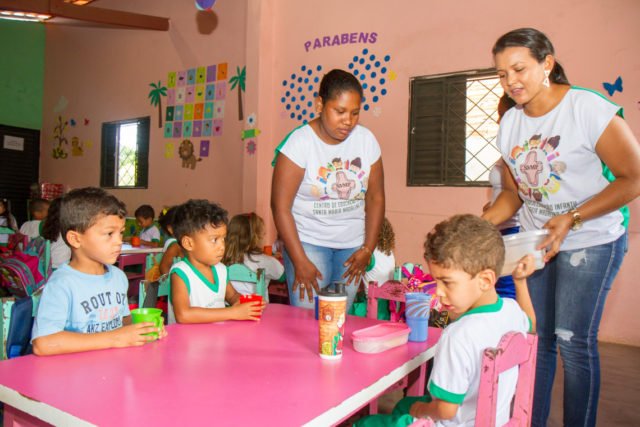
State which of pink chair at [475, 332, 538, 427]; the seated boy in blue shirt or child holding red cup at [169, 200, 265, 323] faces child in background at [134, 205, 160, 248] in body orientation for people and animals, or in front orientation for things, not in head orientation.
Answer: the pink chair

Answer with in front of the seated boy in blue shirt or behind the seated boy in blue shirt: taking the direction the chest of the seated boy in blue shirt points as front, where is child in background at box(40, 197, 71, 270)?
behind

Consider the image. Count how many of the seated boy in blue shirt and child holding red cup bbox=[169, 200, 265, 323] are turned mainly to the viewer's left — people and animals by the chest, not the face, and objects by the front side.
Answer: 0

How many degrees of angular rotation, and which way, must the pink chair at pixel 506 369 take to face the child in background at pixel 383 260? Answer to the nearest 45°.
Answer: approximately 45° to its right

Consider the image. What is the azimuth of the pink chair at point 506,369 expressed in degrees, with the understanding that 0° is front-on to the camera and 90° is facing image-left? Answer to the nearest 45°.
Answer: approximately 135°

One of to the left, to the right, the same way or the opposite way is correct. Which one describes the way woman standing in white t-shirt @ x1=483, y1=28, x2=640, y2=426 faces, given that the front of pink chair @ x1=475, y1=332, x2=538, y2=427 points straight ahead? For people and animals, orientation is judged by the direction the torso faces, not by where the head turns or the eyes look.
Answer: to the left

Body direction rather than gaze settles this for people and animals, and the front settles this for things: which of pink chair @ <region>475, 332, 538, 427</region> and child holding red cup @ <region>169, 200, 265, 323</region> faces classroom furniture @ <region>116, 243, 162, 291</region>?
the pink chair

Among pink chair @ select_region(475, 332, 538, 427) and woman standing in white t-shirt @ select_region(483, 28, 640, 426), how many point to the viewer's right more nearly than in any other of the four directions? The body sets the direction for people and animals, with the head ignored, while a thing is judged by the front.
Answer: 0

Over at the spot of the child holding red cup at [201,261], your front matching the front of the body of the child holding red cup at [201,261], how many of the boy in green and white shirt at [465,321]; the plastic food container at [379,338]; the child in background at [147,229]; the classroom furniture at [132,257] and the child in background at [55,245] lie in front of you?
2

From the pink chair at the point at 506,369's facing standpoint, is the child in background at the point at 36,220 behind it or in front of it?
in front

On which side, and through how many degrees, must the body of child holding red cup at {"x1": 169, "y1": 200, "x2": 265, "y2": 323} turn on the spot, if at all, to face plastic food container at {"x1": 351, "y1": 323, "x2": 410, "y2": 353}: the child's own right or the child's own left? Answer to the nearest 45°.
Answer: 0° — they already face it
